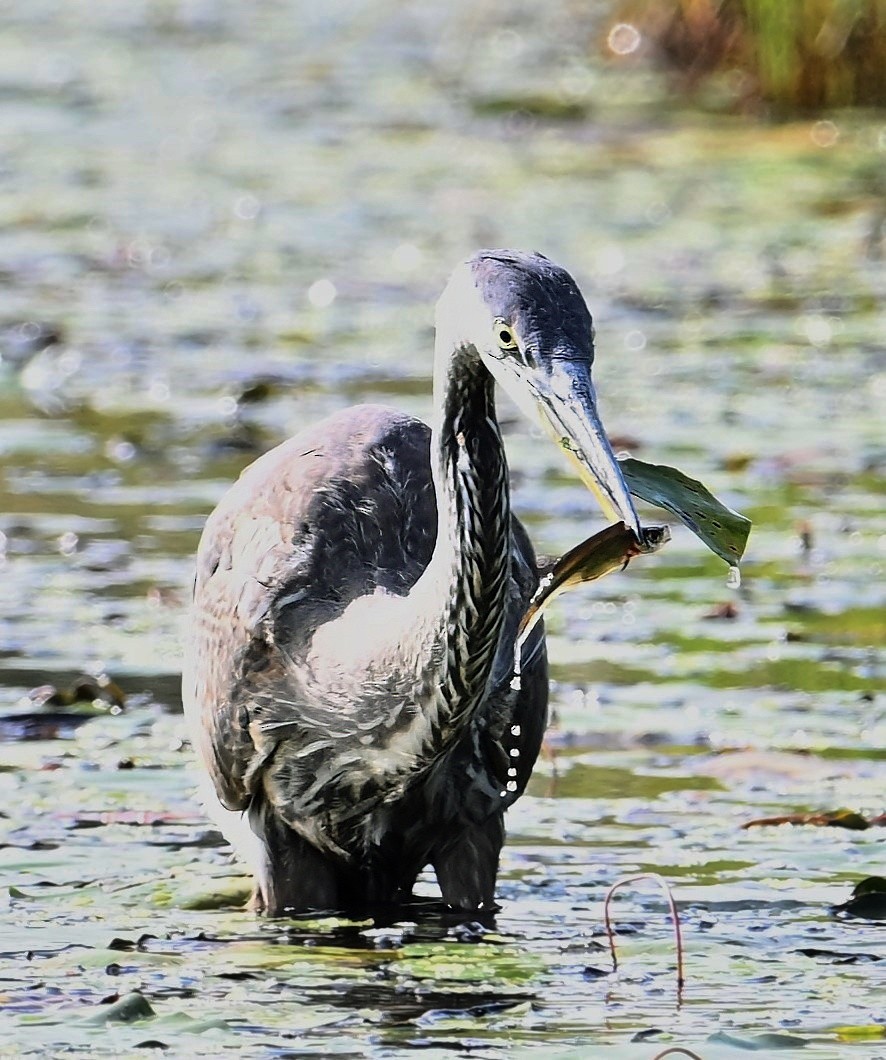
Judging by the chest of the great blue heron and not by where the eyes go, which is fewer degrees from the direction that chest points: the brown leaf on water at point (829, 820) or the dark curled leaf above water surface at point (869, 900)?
the dark curled leaf above water surface

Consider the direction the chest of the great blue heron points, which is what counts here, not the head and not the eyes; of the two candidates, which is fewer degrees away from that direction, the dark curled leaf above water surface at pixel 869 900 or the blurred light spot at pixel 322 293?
the dark curled leaf above water surface

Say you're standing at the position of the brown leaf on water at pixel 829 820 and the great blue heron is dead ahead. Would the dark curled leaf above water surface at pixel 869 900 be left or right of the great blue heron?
left

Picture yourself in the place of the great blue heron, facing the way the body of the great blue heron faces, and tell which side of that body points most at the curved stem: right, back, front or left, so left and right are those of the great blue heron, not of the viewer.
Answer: front

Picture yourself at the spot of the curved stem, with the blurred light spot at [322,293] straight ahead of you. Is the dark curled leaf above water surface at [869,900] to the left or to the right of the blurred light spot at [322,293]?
right

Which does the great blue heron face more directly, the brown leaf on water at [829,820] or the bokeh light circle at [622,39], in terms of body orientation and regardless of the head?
the brown leaf on water

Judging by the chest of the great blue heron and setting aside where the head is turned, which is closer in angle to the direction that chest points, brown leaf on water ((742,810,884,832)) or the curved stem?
the curved stem

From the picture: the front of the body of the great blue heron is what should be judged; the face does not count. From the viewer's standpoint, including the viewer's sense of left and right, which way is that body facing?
facing the viewer and to the right of the viewer

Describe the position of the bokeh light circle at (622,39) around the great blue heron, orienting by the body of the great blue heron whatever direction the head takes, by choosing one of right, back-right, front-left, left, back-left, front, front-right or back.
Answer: back-left

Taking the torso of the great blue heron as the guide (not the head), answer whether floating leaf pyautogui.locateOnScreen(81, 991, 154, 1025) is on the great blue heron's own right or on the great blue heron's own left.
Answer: on the great blue heron's own right

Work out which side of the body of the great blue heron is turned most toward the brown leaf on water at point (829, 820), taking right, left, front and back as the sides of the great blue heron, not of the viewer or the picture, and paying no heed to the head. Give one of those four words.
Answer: left

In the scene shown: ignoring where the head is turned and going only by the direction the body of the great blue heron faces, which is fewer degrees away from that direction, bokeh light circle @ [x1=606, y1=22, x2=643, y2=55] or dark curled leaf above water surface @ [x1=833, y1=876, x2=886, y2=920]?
the dark curled leaf above water surface

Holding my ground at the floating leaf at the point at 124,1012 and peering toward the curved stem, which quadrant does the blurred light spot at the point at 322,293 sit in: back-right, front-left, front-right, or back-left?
front-left
